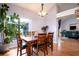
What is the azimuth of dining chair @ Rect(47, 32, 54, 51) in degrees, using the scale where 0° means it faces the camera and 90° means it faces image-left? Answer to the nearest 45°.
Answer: approximately 135°

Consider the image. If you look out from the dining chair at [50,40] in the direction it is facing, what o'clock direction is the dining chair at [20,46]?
the dining chair at [20,46] is roughly at 10 o'clock from the dining chair at [50,40].
